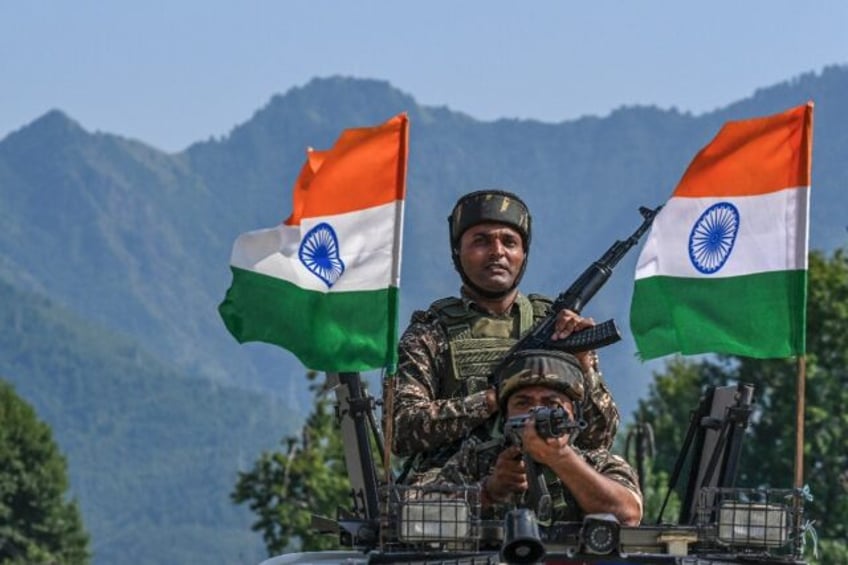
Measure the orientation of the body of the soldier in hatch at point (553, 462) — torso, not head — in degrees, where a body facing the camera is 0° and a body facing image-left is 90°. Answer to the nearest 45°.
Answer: approximately 0°

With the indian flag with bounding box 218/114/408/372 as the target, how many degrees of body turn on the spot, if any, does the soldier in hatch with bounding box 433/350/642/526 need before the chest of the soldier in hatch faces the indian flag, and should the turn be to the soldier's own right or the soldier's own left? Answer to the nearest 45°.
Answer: approximately 135° to the soldier's own right

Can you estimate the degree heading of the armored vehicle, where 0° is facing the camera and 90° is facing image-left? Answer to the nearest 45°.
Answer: approximately 0°

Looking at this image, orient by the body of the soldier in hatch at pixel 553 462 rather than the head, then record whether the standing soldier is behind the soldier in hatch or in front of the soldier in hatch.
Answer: behind
